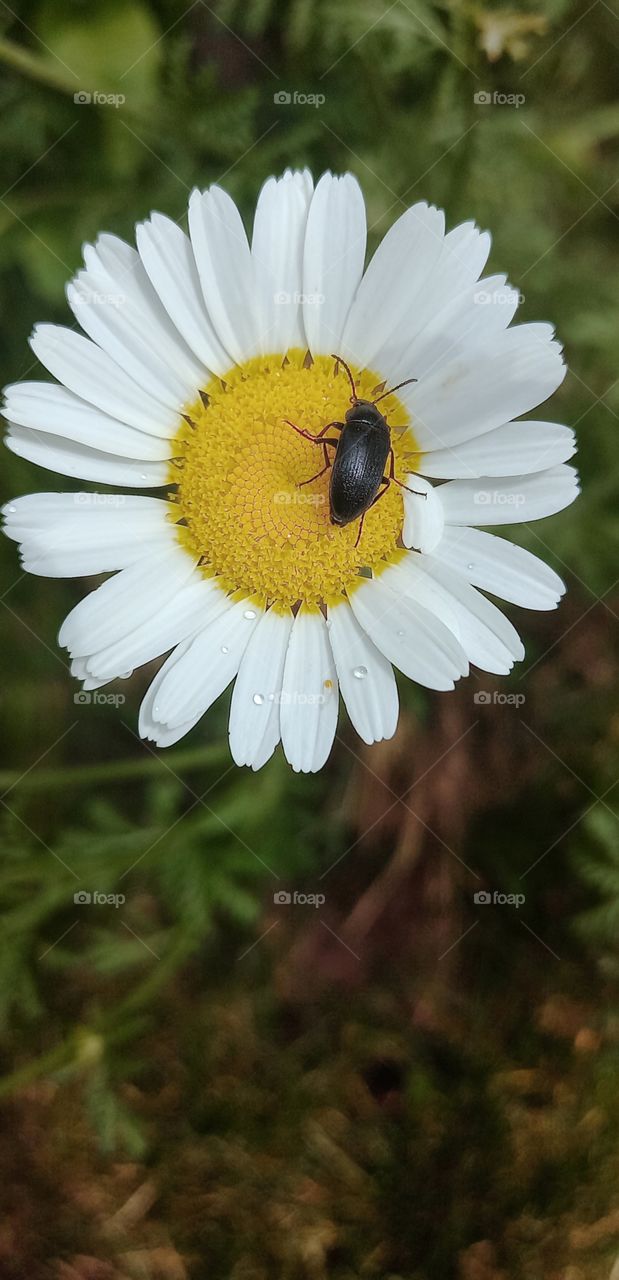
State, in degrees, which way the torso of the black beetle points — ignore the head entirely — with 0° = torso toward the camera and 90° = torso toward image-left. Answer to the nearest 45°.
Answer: approximately 180°
